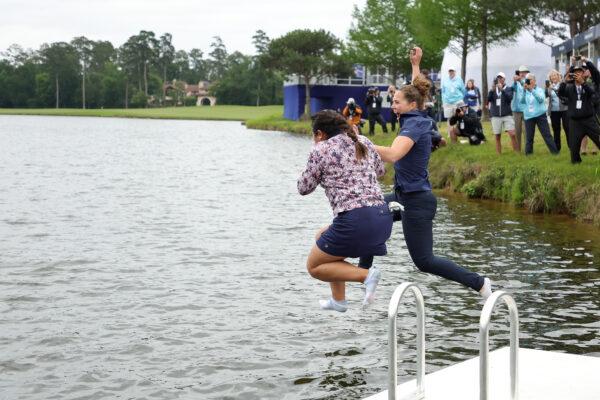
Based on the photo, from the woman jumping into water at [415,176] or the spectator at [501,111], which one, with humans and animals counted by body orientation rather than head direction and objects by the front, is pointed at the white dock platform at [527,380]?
the spectator

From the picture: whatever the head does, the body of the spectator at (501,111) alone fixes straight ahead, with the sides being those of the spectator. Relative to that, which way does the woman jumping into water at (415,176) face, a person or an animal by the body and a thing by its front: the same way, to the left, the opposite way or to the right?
to the right

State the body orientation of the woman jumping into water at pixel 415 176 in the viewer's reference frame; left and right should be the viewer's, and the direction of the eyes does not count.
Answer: facing to the left of the viewer

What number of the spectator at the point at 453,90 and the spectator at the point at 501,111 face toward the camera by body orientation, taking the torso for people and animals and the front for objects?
2

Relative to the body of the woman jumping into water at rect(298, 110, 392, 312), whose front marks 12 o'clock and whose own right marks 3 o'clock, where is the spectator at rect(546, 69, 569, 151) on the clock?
The spectator is roughly at 2 o'clock from the woman jumping into water.

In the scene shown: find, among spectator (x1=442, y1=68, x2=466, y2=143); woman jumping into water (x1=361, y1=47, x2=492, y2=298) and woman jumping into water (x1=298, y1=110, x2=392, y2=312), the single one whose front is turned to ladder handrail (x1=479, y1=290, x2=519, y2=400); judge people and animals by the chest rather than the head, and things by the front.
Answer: the spectator

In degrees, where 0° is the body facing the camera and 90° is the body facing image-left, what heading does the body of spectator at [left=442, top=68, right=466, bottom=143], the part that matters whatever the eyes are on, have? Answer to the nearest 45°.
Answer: approximately 0°

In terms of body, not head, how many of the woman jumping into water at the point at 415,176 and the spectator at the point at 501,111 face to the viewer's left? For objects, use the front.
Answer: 1

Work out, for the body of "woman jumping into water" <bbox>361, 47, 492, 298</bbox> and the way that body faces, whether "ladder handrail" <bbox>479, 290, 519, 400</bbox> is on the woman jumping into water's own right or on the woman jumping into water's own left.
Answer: on the woman jumping into water's own left

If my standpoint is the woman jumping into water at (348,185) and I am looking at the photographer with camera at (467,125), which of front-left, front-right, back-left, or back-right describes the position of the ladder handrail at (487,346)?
back-right

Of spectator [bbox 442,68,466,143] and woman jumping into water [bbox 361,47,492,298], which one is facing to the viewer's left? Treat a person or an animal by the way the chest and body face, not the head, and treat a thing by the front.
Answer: the woman jumping into water

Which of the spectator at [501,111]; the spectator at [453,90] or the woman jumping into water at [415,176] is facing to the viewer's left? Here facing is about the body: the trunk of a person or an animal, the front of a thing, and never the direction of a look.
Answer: the woman jumping into water

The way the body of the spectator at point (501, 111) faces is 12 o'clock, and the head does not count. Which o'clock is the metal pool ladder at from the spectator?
The metal pool ladder is roughly at 12 o'clock from the spectator.

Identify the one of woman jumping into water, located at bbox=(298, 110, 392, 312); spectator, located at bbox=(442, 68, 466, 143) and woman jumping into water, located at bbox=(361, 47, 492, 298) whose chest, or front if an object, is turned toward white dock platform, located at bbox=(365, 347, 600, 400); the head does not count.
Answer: the spectator

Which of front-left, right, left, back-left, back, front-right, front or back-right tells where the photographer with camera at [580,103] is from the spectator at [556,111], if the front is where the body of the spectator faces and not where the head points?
front-left

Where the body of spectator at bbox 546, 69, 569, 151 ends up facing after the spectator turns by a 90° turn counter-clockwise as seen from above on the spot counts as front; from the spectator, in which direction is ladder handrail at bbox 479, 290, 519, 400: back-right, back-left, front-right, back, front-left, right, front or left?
front-right

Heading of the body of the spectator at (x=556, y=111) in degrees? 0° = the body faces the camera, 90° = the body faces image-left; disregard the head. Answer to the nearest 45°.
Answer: approximately 45°
